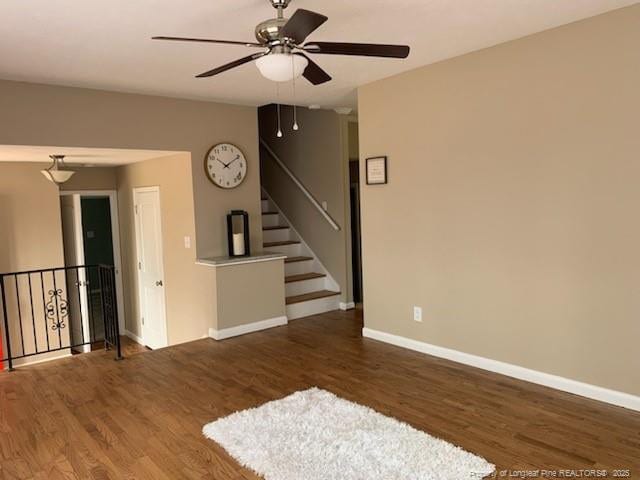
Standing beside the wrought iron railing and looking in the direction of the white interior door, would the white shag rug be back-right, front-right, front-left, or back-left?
front-right

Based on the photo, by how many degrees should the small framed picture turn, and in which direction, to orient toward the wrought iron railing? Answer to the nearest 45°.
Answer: approximately 45° to its right

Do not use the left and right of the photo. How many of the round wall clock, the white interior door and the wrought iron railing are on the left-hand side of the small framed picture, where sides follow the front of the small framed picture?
0

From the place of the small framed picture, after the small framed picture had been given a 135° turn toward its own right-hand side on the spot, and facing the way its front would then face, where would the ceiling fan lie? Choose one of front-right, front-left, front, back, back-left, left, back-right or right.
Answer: back

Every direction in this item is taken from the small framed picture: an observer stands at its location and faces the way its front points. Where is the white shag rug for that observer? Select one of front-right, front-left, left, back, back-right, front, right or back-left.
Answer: front-left

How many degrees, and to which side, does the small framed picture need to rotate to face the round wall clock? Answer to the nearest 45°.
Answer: approximately 45° to its right

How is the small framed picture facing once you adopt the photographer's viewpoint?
facing the viewer and to the left of the viewer
